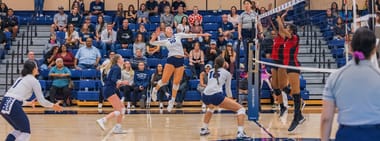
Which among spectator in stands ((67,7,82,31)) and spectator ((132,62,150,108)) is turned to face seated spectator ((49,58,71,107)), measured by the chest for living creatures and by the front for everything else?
the spectator in stands

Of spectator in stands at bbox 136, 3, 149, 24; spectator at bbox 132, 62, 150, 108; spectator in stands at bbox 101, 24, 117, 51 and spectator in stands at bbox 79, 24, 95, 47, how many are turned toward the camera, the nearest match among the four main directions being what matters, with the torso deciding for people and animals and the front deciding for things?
4

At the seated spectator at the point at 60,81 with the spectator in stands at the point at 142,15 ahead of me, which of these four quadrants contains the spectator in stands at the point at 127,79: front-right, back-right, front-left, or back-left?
front-right

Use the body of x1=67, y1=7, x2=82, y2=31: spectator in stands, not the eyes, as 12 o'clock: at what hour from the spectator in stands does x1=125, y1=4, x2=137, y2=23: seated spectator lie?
The seated spectator is roughly at 9 o'clock from the spectator in stands.

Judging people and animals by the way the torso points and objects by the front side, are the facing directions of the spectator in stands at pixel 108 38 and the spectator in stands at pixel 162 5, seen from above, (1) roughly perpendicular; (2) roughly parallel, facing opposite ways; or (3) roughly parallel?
roughly parallel

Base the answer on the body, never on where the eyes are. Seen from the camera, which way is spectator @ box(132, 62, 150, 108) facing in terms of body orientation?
toward the camera

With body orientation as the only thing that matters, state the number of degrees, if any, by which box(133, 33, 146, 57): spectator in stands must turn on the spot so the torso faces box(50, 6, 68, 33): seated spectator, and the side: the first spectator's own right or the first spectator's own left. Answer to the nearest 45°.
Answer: approximately 135° to the first spectator's own right

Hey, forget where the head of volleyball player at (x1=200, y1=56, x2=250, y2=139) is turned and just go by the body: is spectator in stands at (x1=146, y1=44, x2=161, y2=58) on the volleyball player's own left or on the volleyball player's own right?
on the volleyball player's own left

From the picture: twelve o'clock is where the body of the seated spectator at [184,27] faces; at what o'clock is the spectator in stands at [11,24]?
The spectator in stands is roughly at 4 o'clock from the seated spectator.

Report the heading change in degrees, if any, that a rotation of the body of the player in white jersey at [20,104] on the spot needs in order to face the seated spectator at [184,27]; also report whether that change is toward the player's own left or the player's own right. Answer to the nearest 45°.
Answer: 0° — they already face them

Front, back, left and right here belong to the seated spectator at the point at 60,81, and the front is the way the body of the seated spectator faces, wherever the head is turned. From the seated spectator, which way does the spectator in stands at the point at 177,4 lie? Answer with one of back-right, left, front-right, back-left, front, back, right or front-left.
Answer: back-left

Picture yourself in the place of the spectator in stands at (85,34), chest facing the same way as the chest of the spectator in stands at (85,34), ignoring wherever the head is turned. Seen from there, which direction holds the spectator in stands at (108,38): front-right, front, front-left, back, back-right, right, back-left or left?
front-left

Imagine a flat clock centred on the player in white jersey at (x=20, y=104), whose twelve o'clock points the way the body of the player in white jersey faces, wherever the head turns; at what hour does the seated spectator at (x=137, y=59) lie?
The seated spectator is roughly at 11 o'clock from the player in white jersey.

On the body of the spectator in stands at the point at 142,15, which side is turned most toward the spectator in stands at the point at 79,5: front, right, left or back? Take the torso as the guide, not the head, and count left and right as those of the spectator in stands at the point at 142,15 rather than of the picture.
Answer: right

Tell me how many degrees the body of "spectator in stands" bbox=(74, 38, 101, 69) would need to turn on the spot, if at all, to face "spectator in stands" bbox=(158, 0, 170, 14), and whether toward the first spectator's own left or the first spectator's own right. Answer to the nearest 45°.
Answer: approximately 135° to the first spectator's own left

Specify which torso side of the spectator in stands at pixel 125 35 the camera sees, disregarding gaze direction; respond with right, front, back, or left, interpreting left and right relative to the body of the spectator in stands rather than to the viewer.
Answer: front

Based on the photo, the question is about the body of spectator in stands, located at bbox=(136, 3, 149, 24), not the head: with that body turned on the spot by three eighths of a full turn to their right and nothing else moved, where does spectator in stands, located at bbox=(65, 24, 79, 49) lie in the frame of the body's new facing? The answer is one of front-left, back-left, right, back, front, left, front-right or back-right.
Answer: left

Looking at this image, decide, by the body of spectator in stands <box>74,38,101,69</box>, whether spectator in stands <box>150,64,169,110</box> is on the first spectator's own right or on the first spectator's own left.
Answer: on the first spectator's own left

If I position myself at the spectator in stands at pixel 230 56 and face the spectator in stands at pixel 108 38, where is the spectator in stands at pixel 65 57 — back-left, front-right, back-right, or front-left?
front-left

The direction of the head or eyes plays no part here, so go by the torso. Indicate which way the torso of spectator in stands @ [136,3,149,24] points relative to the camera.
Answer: toward the camera
